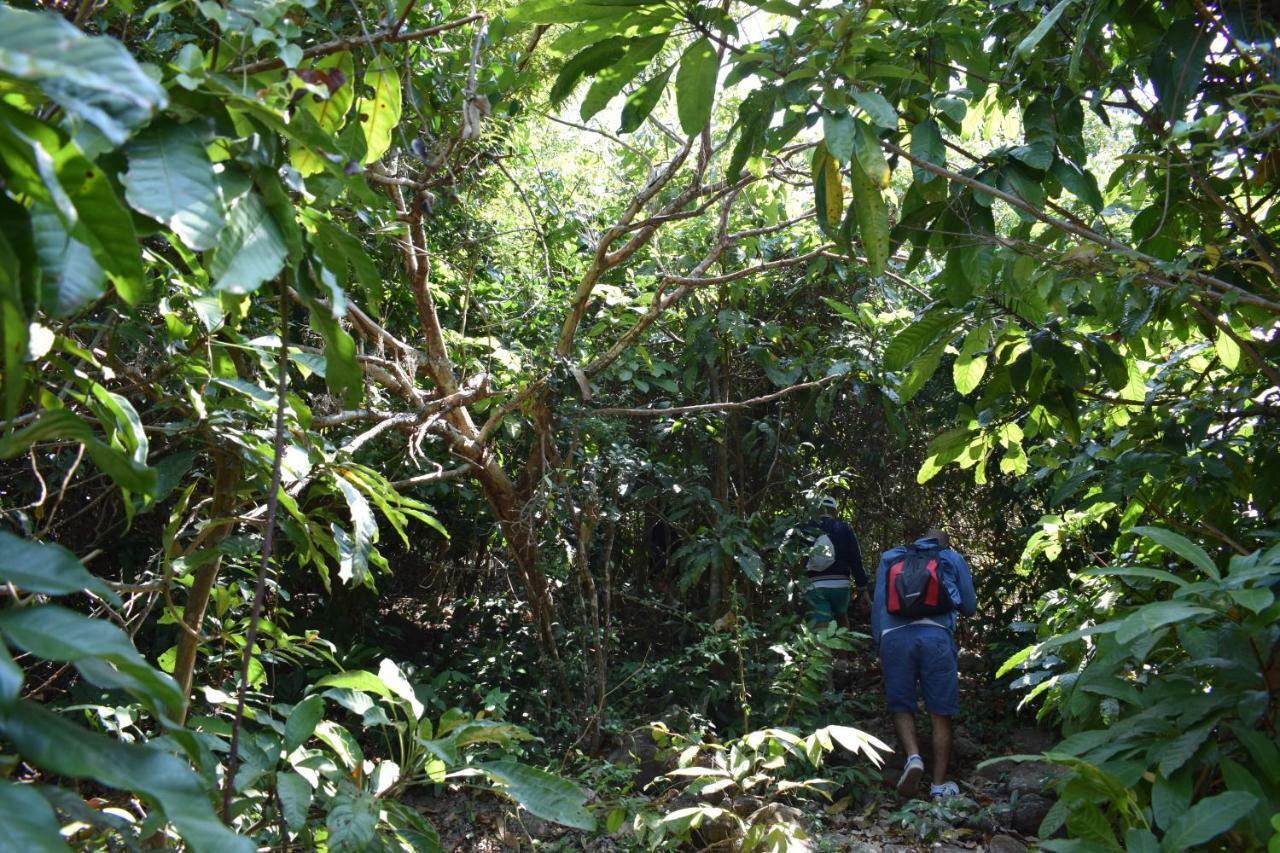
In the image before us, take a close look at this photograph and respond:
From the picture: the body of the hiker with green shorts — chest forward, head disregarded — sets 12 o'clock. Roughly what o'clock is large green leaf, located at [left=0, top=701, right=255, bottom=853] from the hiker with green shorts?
The large green leaf is roughly at 6 o'clock from the hiker with green shorts.

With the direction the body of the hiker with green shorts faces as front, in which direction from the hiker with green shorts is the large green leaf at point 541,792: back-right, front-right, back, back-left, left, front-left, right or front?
back

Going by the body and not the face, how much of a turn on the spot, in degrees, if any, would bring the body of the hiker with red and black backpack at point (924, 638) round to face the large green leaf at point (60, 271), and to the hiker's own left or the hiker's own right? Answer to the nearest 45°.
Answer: approximately 180°

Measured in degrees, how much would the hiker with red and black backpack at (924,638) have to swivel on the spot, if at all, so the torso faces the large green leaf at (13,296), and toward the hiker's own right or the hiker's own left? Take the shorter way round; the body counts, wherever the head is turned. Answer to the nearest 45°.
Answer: approximately 180°

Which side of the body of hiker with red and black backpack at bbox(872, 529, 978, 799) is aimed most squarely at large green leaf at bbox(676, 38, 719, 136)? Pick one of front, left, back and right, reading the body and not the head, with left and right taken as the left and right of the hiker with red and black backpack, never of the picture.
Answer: back

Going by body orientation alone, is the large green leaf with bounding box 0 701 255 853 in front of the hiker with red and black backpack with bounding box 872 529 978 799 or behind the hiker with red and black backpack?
behind

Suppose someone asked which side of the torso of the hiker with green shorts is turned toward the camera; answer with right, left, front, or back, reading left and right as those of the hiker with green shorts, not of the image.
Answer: back

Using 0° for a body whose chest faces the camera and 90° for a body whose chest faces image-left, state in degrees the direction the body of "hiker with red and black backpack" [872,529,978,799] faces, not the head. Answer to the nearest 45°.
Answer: approximately 180°

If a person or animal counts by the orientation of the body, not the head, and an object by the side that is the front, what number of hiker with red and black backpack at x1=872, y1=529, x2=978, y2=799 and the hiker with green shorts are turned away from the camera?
2
